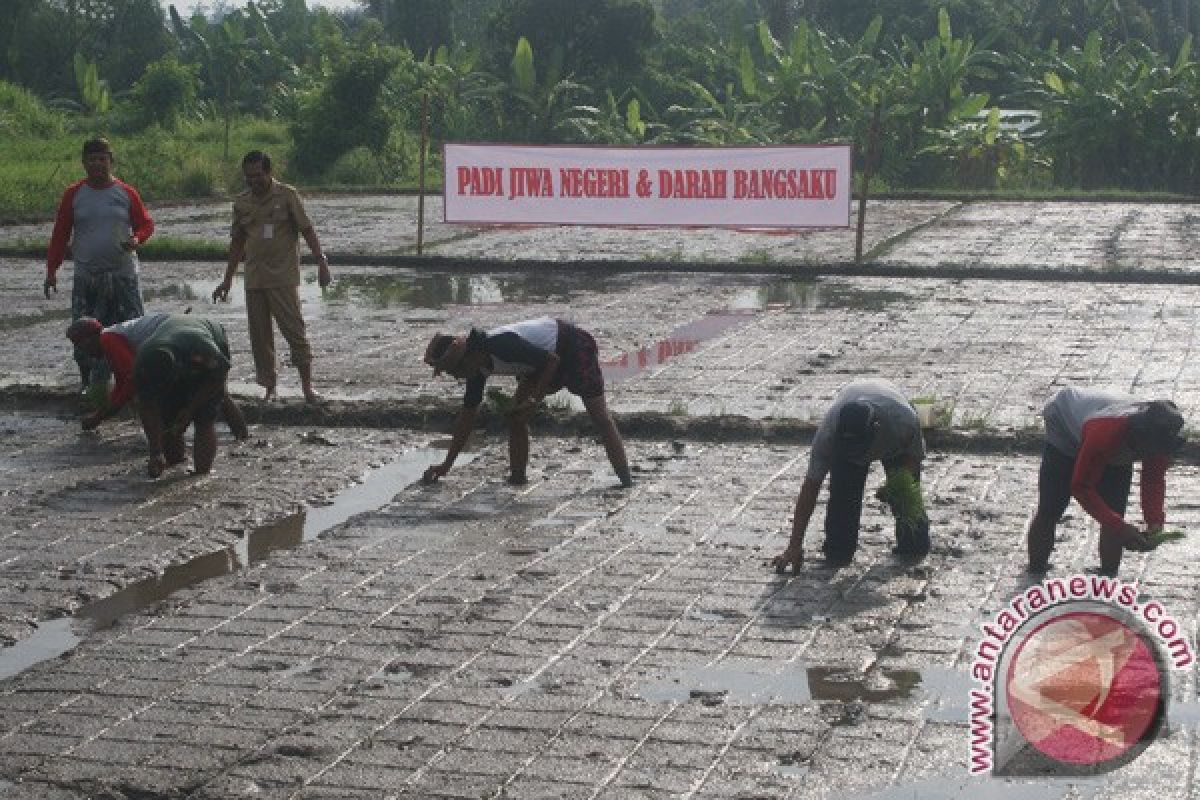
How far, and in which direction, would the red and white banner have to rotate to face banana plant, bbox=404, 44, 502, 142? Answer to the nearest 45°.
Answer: approximately 180°

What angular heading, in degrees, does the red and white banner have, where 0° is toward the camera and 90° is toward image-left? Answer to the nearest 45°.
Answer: approximately 0°

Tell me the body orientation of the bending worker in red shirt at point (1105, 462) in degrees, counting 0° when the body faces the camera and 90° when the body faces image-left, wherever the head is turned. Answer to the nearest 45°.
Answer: approximately 315°

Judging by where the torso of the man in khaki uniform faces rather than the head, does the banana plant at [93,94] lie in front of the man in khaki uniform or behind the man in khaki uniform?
behind

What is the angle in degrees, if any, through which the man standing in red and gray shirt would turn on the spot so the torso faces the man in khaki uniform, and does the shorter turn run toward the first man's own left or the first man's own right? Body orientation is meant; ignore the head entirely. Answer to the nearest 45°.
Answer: approximately 90° to the first man's own left

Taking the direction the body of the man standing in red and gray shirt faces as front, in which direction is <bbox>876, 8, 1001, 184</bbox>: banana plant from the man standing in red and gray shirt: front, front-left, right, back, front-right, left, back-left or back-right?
back-left

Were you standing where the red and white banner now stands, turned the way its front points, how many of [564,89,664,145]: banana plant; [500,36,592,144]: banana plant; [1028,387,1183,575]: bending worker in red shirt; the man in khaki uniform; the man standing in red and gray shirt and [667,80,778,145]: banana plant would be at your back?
3

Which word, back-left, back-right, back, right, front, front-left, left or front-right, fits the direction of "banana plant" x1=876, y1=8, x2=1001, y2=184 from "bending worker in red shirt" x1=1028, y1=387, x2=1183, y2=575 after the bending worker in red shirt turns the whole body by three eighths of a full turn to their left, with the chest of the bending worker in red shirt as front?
front

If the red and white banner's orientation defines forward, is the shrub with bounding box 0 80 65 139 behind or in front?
behind

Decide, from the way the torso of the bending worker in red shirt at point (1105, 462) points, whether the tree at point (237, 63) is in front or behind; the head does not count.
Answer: behind

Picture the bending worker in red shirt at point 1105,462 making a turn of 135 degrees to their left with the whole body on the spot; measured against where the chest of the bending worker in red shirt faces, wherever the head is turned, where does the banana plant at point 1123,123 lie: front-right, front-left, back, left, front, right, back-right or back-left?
front
